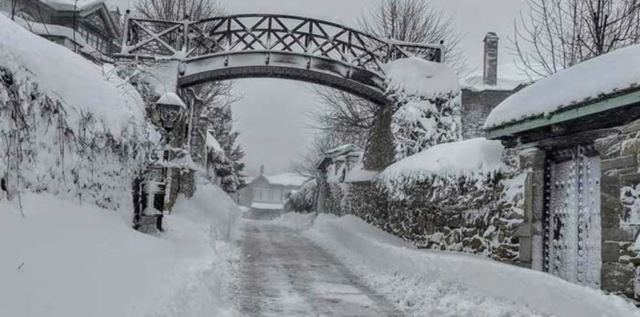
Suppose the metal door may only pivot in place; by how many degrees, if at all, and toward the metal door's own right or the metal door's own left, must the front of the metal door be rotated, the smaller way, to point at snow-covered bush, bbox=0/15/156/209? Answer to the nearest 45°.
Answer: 0° — it already faces it

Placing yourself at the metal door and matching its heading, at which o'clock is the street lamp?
The street lamp is roughly at 1 o'clock from the metal door.

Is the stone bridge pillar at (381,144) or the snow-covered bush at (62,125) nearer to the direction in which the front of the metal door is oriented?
the snow-covered bush

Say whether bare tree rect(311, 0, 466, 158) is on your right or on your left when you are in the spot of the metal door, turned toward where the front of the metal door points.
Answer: on your right

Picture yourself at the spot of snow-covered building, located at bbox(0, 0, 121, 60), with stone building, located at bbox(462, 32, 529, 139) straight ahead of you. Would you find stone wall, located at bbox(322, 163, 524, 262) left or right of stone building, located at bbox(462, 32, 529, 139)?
right

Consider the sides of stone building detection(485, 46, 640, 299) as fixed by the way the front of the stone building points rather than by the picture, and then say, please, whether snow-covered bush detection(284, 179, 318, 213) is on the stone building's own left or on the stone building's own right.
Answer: on the stone building's own right

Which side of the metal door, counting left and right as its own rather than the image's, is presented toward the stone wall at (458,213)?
right

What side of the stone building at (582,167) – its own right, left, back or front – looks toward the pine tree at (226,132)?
right

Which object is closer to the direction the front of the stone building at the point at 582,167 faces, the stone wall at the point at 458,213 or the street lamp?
the street lamp

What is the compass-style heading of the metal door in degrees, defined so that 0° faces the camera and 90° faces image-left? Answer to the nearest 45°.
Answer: approximately 45°

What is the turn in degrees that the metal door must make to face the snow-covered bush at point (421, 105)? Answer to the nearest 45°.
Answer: approximately 90° to its right

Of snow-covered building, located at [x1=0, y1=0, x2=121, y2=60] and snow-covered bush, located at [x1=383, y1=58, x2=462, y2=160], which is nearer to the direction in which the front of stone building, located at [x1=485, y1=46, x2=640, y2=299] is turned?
the snow-covered building

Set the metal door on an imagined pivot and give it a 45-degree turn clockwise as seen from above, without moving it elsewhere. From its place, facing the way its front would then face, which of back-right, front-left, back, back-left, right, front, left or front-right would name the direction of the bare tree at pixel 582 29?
right
